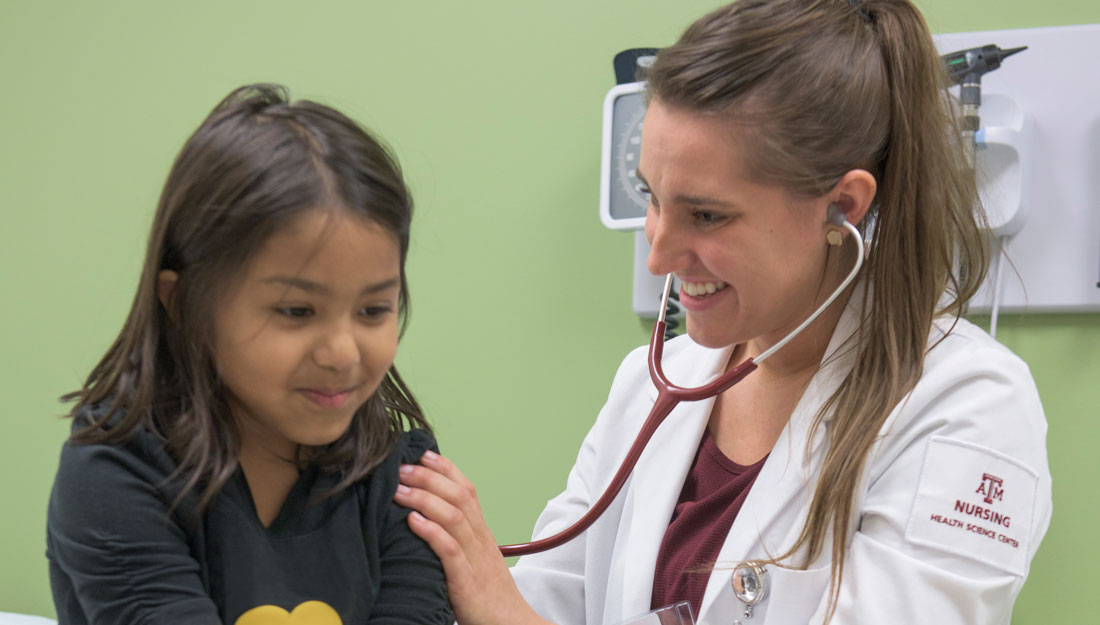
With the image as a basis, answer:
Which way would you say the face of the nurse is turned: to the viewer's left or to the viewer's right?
to the viewer's left

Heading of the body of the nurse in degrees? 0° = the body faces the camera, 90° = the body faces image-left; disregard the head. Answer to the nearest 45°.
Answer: approximately 45°

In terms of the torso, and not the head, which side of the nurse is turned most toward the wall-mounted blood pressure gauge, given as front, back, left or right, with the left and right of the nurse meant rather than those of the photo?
right

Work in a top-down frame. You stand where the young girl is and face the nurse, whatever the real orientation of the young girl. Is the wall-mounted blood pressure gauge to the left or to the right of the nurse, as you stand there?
left

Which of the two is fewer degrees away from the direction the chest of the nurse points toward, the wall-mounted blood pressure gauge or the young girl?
the young girl

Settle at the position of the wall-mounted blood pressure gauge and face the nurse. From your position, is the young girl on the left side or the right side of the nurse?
right

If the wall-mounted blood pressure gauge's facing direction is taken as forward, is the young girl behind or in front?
in front

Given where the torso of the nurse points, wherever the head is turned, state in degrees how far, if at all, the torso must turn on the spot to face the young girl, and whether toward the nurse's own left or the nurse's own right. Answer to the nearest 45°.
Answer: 0° — they already face them
